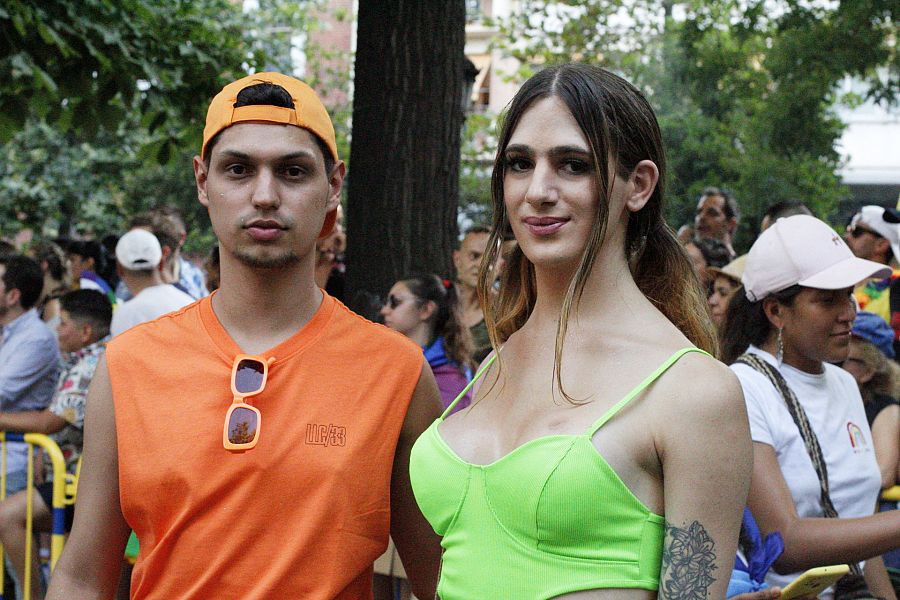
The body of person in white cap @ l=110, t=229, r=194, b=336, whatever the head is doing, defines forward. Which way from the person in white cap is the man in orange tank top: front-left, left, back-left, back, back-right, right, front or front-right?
back

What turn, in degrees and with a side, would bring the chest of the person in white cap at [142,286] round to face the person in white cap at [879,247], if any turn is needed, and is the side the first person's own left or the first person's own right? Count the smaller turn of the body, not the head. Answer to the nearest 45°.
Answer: approximately 90° to the first person's own right

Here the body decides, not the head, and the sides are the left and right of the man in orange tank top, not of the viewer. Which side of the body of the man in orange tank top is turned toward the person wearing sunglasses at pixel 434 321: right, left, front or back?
back

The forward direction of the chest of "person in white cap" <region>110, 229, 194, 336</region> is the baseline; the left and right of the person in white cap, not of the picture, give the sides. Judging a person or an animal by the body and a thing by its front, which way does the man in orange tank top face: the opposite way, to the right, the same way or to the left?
the opposite way

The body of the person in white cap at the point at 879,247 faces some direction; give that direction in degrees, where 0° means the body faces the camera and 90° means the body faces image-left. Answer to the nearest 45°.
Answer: approximately 90°
